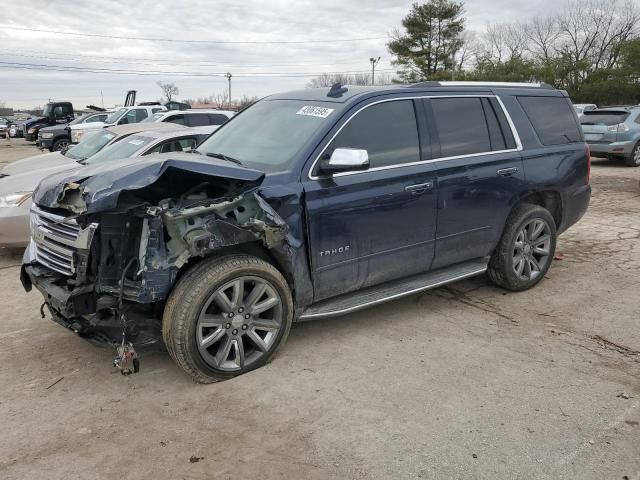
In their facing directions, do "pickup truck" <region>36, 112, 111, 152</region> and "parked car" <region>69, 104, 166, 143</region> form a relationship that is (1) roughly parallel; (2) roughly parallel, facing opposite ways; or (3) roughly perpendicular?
roughly parallel

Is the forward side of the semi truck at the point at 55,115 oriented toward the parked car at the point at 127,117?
no

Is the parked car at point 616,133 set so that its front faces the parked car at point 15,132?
no

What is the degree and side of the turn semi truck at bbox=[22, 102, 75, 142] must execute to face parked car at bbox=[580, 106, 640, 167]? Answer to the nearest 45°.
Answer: approximately 90° to its left

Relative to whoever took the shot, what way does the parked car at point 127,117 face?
facing the viewer and to the left of the viewer

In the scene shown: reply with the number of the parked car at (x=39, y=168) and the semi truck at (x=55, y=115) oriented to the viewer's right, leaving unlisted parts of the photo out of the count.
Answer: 0

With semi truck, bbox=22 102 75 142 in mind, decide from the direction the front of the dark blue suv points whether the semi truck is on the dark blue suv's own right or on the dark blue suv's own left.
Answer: on the dark blue suv's own right

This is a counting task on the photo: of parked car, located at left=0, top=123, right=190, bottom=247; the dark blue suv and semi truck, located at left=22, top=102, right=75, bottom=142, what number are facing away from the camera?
0

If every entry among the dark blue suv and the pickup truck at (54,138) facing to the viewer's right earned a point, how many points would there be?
0

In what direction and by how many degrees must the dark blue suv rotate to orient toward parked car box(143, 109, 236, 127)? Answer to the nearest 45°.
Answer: approximately 135° to its right

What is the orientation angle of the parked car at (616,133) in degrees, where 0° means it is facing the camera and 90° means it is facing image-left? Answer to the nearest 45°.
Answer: approximately 225°

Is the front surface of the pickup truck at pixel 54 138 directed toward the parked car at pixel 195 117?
no

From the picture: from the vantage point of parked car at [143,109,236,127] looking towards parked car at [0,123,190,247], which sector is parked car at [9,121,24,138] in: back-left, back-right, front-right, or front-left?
back-right

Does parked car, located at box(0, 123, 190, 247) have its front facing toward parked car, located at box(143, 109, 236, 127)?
no

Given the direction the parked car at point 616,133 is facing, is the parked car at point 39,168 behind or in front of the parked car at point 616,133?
behind
